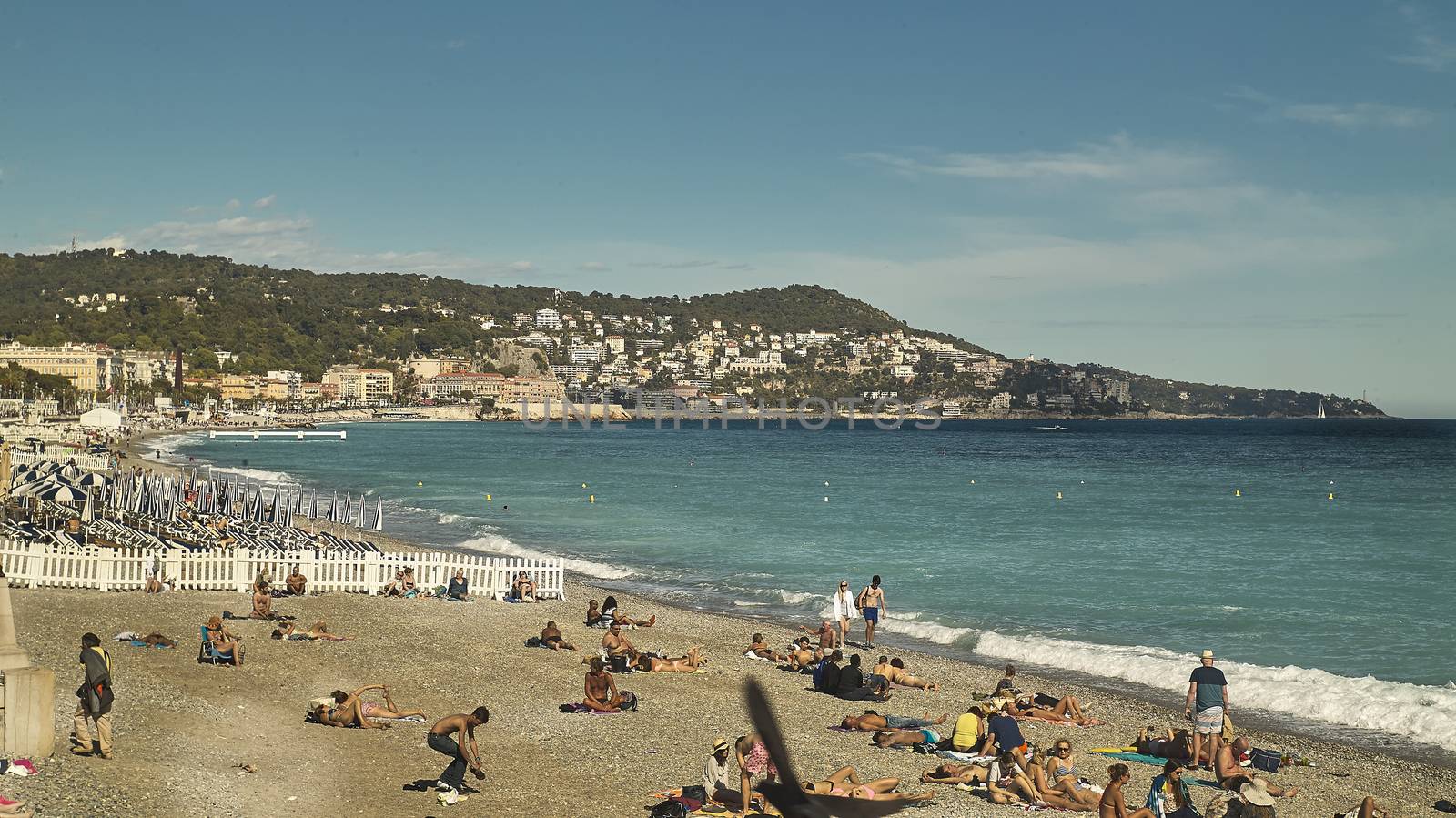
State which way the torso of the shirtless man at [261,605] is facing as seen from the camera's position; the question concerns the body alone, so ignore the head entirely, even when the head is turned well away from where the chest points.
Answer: toward the camera

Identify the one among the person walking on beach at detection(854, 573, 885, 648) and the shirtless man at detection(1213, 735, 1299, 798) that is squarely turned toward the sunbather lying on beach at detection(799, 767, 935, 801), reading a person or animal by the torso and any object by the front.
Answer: the person walking on beach

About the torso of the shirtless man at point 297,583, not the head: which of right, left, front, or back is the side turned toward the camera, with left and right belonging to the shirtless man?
front

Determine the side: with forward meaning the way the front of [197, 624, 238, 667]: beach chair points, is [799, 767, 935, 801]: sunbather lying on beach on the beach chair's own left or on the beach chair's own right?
on the beach chair's own right

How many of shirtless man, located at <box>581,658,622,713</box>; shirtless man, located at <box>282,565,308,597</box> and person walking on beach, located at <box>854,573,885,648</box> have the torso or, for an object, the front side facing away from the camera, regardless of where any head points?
0

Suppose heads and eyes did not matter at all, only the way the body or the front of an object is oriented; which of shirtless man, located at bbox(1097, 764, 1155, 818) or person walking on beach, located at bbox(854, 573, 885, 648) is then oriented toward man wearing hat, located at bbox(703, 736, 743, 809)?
the person walking on beach

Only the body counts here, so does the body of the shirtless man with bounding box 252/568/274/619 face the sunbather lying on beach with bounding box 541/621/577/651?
no

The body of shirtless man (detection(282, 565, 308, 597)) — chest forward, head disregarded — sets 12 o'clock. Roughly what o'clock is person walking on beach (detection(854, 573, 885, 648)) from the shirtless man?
The person walking on beach is roughly at 10 o'clock from the shirtless man.

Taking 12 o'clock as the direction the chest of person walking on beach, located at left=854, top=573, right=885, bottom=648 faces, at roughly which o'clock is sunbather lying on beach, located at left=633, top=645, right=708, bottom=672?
The sunbather lying on beach is roughly at 1 o'clock from the person walking on beach.

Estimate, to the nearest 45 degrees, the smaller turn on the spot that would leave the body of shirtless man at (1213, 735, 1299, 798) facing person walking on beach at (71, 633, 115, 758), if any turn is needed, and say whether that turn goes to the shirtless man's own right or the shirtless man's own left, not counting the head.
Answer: approximately 135° to the shirtless man's own right

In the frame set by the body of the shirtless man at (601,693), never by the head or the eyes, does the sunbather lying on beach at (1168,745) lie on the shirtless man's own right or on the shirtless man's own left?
on the shirtless man's own left

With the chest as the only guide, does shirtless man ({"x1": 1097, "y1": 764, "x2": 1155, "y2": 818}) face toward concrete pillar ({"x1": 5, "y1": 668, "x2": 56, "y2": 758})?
no
